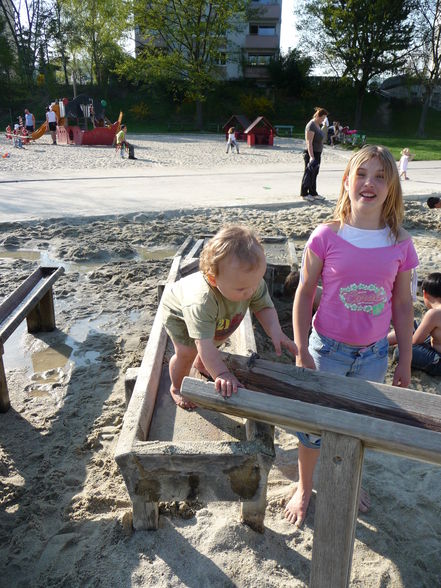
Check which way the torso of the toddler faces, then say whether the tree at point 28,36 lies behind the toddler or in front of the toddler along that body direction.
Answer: behind

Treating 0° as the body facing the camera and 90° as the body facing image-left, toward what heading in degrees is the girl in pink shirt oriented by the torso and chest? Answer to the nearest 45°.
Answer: approximately 0°

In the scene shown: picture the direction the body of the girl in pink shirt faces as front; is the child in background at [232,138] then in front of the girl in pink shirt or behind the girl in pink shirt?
behind
